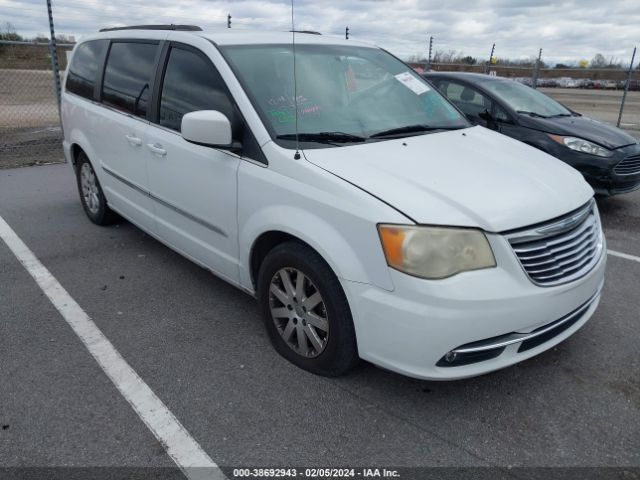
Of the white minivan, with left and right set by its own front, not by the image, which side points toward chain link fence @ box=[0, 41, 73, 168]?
back

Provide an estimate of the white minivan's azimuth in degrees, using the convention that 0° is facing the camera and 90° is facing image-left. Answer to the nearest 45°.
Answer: approximately 315°
